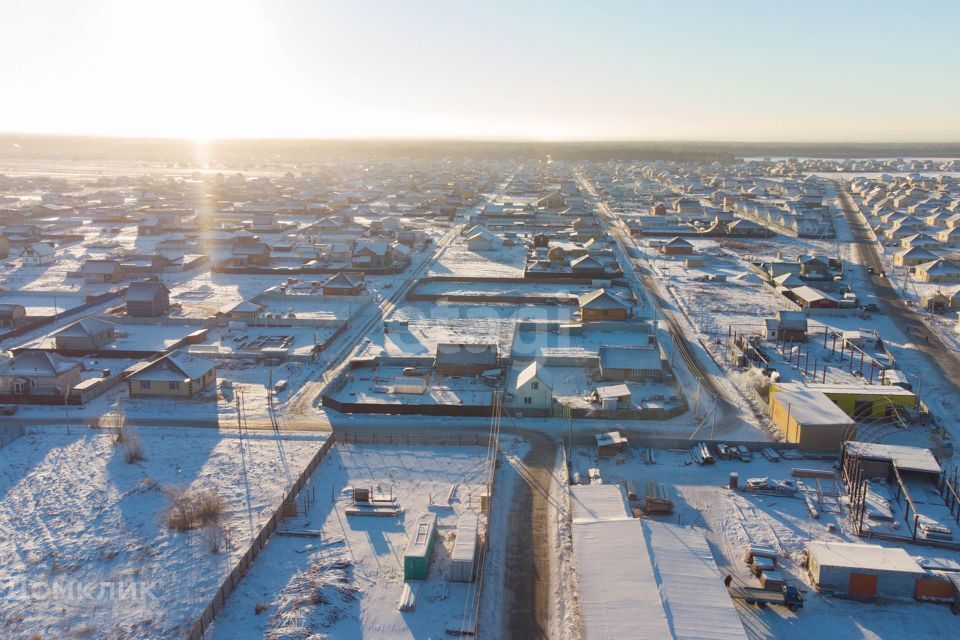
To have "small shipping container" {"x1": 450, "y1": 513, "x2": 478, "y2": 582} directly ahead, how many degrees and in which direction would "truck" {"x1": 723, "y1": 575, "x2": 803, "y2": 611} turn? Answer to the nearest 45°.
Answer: approximately 180°

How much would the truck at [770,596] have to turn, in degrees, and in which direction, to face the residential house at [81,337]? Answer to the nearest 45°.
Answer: approximately 180°

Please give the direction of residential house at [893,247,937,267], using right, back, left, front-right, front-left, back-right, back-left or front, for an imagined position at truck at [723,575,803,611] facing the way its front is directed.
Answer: left

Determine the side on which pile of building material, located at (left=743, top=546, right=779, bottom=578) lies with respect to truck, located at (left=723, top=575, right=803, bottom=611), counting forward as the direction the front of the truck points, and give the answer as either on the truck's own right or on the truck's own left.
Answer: on the truck's own left

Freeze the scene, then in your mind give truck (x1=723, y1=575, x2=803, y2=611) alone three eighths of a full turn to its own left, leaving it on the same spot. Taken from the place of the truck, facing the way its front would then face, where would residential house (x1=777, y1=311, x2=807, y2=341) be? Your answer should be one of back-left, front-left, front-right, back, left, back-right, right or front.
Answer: front-right

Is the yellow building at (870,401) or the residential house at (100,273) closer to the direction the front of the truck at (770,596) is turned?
the yellow building

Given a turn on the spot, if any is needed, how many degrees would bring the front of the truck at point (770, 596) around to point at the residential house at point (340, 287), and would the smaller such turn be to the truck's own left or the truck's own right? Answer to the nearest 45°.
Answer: approximately 135° to the truck's own left

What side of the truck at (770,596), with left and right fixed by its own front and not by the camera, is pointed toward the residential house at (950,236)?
left

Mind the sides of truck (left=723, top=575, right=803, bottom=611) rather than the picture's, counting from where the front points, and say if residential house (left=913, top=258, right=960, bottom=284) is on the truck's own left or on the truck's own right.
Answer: on the truck's own left

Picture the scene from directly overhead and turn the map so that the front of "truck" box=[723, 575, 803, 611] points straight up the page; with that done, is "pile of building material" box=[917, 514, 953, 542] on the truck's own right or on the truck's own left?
on the truck's own left

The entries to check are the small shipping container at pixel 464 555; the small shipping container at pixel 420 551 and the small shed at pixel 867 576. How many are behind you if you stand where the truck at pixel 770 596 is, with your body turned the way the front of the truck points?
2

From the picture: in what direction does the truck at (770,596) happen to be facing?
to the viewer's right

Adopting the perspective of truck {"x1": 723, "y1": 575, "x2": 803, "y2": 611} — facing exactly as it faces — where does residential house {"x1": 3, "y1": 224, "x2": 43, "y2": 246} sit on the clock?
The residential house is roughly at 7 o'clock from the truck.
